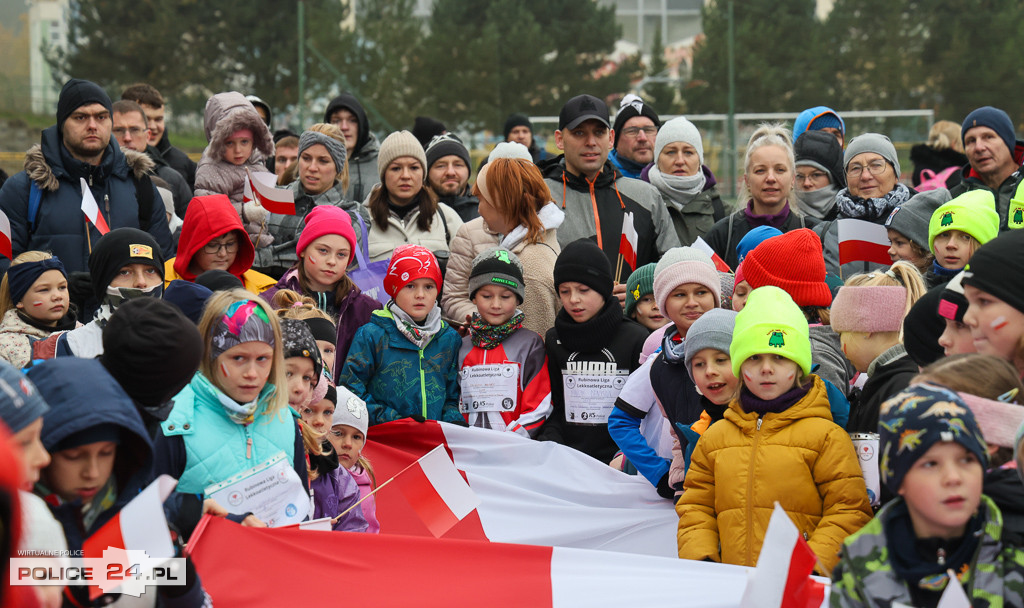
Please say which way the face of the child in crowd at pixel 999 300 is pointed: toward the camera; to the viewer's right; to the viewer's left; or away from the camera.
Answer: to the viewer's left

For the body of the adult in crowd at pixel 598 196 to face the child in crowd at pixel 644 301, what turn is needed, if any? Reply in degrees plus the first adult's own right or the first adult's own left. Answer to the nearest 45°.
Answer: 0° — they already face them

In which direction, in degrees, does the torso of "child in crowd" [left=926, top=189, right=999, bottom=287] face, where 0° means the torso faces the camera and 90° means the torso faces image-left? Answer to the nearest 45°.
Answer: approximately 45°

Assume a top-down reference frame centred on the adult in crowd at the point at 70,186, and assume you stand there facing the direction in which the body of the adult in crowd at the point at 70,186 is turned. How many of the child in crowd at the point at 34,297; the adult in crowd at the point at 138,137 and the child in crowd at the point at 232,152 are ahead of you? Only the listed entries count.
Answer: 1

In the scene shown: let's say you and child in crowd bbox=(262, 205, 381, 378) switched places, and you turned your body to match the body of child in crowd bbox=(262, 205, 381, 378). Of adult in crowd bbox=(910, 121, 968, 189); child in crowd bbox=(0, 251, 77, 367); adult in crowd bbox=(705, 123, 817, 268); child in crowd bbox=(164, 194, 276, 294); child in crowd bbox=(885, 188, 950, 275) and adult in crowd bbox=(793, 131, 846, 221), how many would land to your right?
2

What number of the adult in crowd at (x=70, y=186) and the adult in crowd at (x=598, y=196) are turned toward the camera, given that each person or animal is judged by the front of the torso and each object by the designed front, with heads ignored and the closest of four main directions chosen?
2

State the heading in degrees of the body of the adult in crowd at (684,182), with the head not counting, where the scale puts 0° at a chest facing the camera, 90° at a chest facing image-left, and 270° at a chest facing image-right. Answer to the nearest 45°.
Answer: approximately 0°

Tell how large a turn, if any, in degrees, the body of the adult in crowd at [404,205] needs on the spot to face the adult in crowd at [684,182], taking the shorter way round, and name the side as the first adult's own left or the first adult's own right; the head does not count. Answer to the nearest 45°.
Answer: approximately 90° to the first adult's own left

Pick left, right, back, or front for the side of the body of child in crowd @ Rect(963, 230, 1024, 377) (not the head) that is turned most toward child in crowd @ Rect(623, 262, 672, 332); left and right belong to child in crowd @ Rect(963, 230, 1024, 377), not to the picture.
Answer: right

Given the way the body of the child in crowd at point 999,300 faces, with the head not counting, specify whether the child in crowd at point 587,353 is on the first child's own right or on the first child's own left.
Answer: on the first child's own right

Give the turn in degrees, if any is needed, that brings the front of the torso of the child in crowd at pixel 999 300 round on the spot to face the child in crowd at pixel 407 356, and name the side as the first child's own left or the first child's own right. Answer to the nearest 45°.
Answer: approximately 90° to the first child's own right

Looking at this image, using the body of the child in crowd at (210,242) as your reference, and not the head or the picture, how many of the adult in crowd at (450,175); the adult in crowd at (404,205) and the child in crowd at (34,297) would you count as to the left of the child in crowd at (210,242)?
2

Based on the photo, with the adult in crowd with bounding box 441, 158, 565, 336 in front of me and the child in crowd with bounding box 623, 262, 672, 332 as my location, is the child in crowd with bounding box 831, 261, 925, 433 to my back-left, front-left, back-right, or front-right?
back-left
